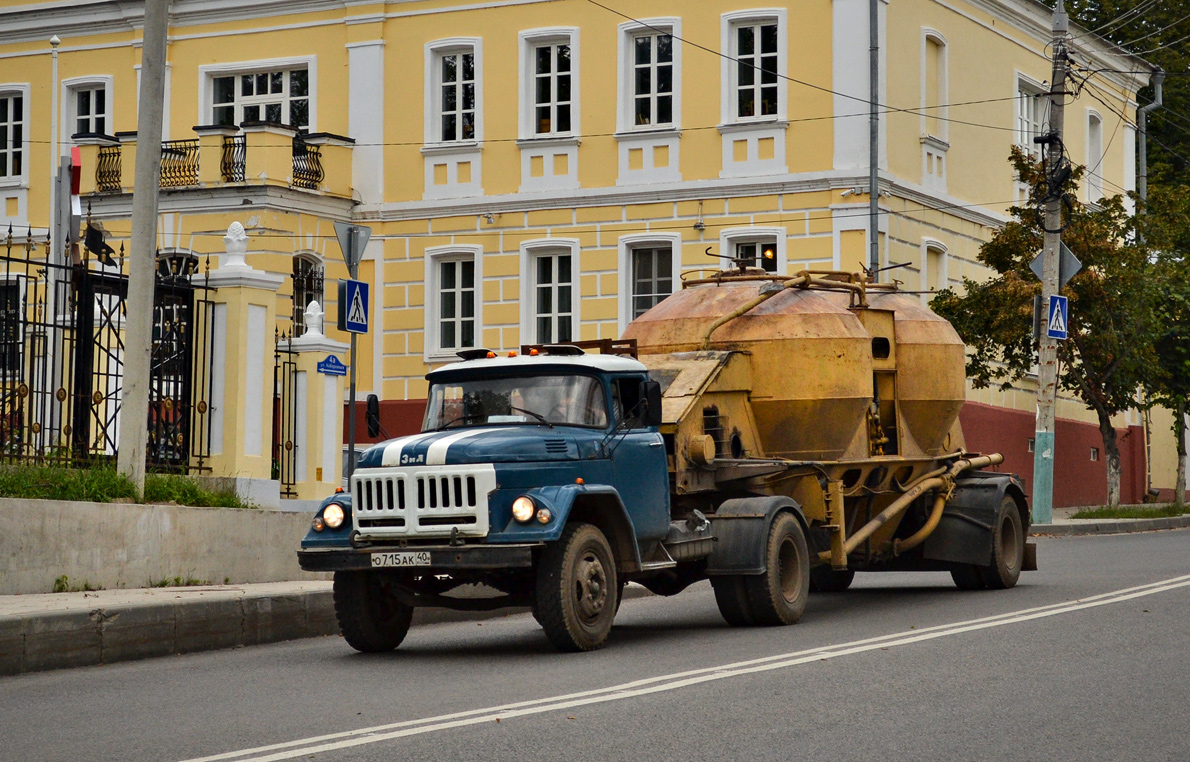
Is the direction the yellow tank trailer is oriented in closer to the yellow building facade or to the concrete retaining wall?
the concrete retaining wall

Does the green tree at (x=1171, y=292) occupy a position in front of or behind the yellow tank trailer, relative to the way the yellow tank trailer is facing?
behind

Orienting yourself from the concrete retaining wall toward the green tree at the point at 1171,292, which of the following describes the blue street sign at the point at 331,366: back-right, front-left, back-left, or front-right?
front-left

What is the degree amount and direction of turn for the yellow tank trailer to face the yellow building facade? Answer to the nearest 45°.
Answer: approximately 135° to its right

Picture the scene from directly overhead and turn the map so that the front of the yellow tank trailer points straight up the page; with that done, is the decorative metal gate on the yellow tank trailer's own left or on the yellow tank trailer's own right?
on the yellow tank trailer's own right

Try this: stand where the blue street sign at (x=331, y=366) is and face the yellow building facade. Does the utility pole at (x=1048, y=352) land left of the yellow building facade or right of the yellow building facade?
right

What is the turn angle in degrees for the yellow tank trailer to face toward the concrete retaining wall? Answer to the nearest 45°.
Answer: approximately 45° to its right

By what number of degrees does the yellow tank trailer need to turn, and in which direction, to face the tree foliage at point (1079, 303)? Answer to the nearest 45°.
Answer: approximately 135° to its right

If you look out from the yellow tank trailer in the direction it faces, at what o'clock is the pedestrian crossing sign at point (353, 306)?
The pedestrian crossing sign is roughly at 2 o'clock from the yellow tank trailer.

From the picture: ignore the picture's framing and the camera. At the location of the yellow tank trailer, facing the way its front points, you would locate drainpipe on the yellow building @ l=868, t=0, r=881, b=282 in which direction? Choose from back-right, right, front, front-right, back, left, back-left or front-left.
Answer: back-right

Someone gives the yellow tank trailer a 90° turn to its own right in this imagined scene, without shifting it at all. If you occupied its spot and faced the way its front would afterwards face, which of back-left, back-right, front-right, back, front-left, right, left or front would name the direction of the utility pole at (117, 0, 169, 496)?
front-left

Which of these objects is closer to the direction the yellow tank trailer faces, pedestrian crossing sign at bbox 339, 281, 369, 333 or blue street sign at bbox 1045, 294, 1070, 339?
the pedestrian crossing sign

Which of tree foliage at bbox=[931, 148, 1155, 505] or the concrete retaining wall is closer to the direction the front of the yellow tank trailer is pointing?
the concrete retaining wall
